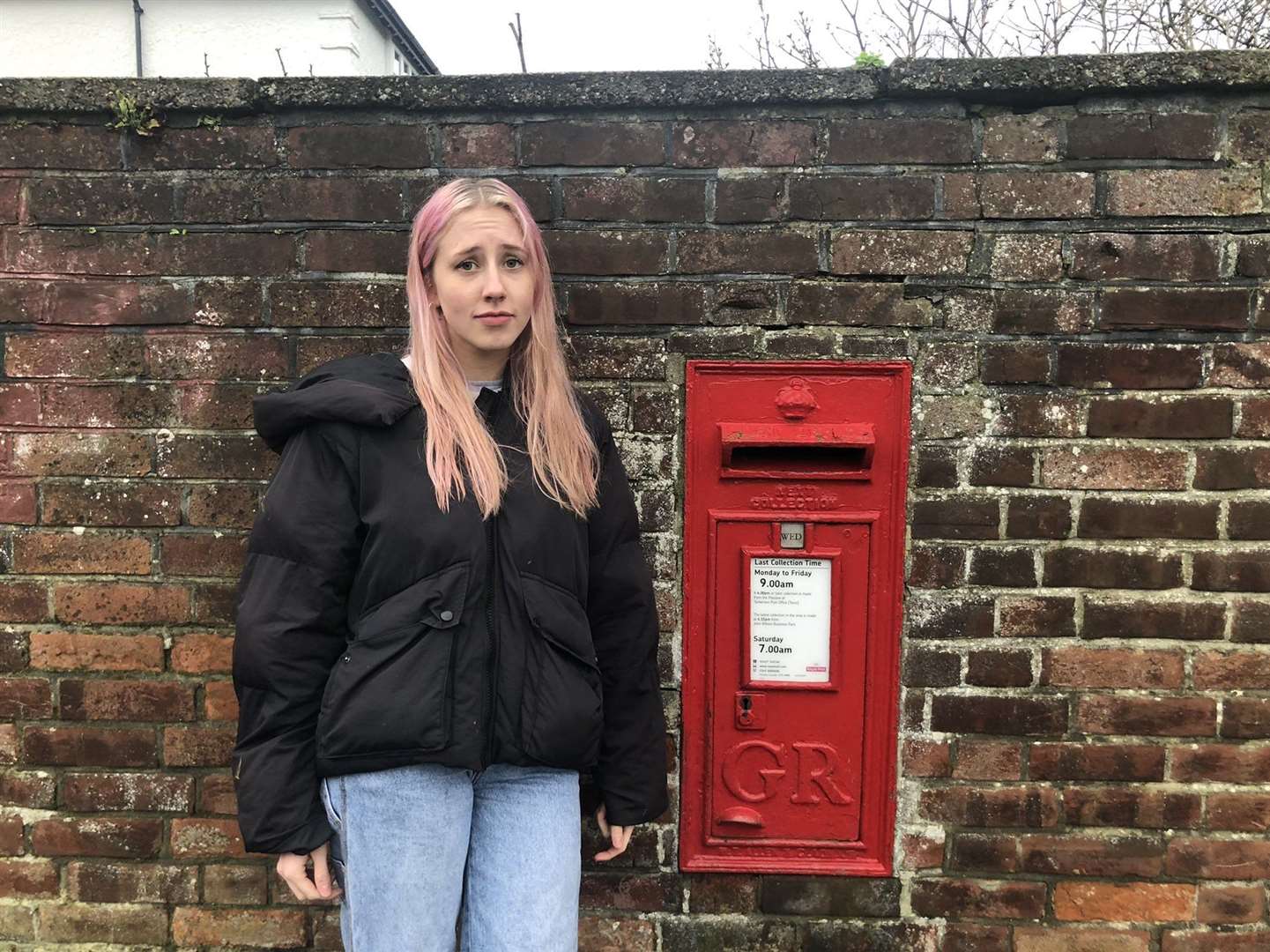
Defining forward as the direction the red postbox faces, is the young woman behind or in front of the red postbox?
in front

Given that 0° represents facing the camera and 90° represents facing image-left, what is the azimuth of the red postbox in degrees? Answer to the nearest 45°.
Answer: approximately 0°
